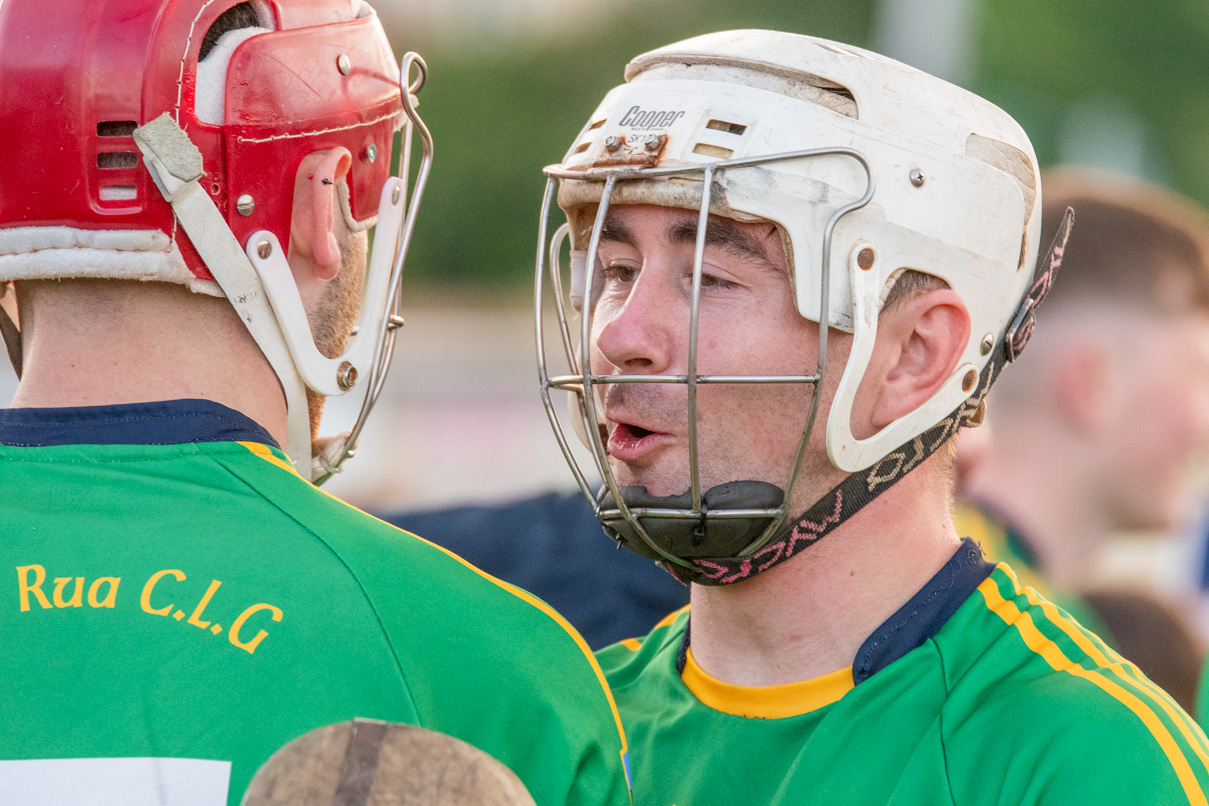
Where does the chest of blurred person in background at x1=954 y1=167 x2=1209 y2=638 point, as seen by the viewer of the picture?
to the viewer's right

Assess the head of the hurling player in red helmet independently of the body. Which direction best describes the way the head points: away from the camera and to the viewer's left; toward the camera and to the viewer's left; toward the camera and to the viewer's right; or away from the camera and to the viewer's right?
away from the camera and to the viewer's right

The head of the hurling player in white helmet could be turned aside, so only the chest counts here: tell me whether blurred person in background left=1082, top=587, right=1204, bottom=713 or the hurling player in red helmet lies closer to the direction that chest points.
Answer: the hurling player in red helmet

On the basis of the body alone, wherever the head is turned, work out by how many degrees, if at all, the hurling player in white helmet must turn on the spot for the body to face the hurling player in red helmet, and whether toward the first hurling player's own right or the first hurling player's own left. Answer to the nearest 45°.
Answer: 0° — they already face them

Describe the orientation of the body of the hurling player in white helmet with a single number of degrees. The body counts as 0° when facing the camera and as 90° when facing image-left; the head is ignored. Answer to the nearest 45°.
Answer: approximately 45°

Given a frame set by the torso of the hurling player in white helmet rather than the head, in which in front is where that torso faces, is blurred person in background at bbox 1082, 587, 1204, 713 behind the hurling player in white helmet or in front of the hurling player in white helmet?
behind

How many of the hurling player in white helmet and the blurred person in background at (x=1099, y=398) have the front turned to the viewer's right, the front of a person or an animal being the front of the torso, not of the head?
1

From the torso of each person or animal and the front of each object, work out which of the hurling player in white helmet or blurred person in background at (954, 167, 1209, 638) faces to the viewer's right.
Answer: the blurred person in background

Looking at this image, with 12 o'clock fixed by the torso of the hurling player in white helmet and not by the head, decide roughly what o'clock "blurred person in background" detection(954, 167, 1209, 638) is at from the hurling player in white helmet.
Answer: The blurred person in background is roughly at 5 o'clock from the hurling player in white helmet.

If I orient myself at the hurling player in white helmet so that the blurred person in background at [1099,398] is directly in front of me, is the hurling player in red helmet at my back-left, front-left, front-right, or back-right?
back-left
